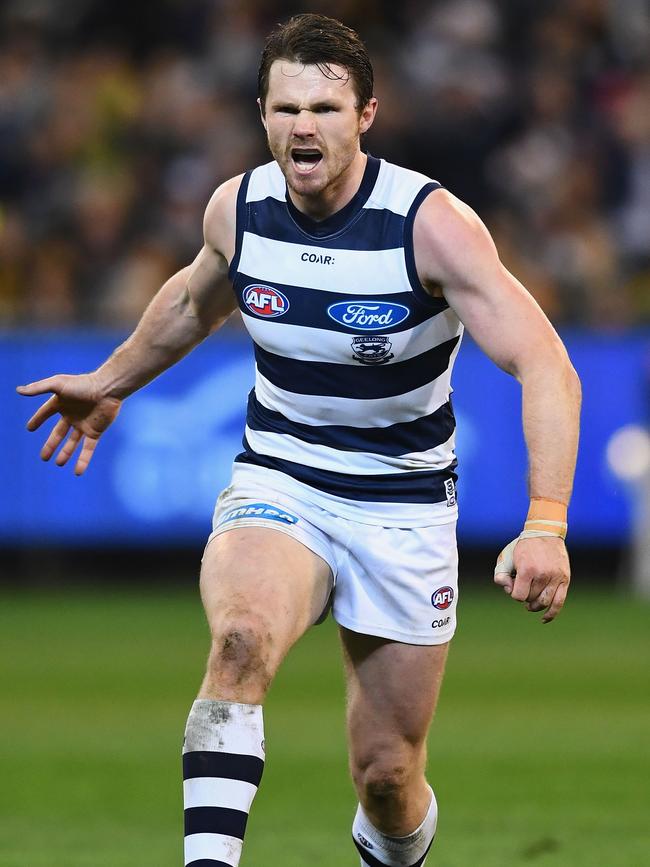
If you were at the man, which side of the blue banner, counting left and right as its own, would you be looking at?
front

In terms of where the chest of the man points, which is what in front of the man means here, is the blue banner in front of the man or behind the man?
behind

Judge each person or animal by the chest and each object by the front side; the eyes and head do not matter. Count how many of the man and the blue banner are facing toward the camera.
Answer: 2

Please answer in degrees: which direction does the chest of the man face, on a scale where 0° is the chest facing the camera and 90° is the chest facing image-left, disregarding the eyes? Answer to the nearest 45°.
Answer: approximately 0°

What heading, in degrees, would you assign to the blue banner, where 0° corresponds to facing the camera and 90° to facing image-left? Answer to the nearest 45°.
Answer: approximately 0°
